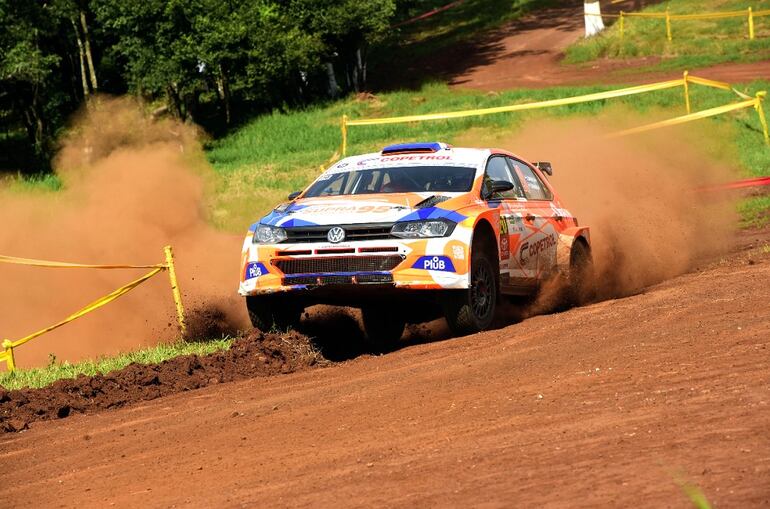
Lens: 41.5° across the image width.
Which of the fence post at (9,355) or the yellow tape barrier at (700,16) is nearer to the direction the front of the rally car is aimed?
the fence post

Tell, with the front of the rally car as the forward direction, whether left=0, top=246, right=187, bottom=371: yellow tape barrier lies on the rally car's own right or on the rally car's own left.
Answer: on the rally car's own right

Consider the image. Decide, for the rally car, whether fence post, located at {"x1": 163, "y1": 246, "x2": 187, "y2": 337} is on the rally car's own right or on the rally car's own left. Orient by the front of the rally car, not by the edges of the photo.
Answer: on the rally car's own right

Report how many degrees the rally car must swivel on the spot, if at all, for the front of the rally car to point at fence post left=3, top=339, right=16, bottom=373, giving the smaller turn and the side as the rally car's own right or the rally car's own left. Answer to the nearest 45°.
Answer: approximately 45° to the rally car's own right

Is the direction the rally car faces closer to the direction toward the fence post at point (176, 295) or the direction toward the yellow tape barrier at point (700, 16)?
the fence post

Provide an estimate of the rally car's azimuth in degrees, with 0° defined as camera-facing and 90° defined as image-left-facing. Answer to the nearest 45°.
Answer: approximately 45°

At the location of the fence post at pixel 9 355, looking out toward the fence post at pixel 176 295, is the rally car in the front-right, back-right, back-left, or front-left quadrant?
front-right

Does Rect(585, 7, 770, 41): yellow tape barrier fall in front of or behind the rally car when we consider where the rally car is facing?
behind
